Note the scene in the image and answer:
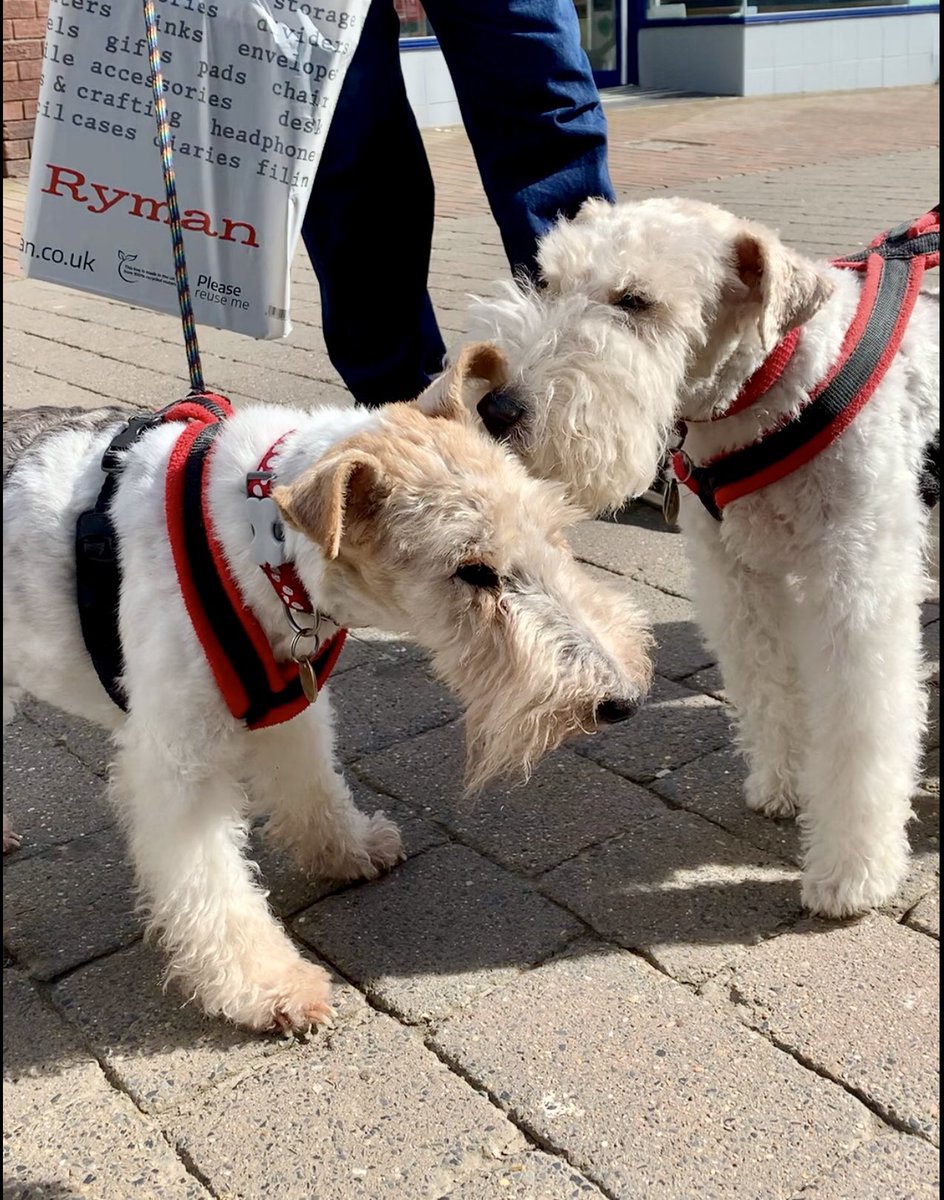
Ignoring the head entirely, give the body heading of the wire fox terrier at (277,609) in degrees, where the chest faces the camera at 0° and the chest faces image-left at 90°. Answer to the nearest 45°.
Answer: approximately 270°

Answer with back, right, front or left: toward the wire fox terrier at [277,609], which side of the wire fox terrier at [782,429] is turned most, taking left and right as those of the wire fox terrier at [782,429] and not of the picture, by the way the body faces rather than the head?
front

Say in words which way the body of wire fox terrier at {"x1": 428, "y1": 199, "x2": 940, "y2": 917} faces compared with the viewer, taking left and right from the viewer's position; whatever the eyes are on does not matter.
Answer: facing the viewer and to the left of the viewer

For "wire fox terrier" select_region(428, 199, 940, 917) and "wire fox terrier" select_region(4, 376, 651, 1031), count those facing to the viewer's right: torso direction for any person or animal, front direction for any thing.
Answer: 1
